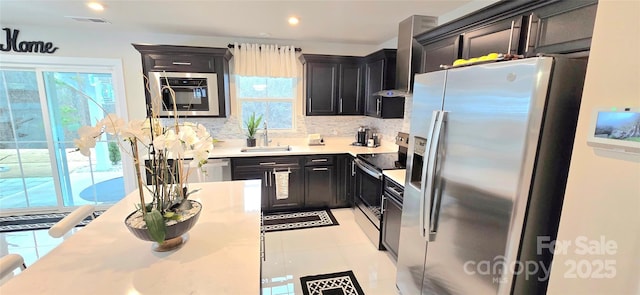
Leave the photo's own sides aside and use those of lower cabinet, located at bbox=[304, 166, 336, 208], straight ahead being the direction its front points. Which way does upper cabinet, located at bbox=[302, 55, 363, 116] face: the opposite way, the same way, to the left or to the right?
the same way

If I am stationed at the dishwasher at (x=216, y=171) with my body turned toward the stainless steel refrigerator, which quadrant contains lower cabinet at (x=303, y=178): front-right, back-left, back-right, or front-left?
front-left

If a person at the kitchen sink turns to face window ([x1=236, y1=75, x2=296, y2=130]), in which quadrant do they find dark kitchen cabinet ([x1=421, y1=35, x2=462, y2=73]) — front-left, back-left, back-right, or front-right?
back-right

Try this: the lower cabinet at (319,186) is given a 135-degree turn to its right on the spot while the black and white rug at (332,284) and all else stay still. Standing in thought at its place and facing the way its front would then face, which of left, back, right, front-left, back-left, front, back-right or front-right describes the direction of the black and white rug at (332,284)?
back-left

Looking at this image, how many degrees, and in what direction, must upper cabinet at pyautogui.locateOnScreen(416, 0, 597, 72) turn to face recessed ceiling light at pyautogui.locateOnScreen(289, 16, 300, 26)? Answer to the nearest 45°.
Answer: approximately 45° to its right

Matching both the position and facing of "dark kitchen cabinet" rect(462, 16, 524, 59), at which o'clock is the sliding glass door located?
The sliding glass door is roughly at 1 o'clock from the dark kitchen cabinet.

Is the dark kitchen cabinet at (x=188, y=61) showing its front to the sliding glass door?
no

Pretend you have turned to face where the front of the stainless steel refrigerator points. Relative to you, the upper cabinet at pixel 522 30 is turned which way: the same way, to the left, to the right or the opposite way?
the same way

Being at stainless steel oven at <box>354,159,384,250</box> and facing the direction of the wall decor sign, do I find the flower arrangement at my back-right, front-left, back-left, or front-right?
front-left

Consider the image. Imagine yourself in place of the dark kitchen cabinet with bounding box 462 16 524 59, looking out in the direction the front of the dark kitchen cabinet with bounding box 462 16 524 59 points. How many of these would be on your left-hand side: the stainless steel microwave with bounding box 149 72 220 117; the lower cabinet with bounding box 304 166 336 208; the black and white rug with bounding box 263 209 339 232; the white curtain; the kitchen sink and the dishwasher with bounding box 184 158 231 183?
0

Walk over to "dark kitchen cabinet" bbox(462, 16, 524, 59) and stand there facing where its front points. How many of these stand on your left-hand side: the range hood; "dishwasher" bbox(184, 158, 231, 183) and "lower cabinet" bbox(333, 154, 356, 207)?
0

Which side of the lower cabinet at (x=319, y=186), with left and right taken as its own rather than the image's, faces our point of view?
front

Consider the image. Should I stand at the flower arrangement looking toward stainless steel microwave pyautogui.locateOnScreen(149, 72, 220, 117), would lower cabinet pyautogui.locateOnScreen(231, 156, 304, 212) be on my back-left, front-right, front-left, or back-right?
front-right

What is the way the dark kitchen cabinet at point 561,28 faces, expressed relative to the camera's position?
facing the viewer and to the left of the viewer

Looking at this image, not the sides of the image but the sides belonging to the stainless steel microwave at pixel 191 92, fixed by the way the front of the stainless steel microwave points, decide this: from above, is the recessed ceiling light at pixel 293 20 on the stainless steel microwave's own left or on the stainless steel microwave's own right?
on the stainless steel microwave's own left

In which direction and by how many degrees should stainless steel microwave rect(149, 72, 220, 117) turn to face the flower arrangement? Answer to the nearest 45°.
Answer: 0° — it already faces it

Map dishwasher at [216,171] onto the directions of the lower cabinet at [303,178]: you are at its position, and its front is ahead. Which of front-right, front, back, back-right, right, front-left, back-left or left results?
right
